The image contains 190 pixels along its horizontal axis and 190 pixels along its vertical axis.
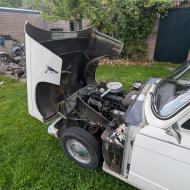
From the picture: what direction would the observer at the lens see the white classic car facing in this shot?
facing away from the viewer and to the left of the viewer
